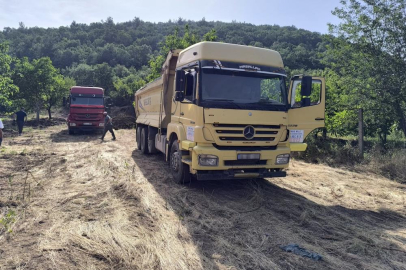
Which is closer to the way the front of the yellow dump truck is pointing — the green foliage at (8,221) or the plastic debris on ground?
the plastic debris on ground

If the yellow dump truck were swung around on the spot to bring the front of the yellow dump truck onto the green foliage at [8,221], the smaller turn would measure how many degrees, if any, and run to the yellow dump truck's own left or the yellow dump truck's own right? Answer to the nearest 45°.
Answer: approximately 90° to the yellow dump truck's own right

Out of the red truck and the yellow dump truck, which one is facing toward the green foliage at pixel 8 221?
the red truck

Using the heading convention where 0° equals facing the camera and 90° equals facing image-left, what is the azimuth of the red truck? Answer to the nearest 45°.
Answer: approximately 0°

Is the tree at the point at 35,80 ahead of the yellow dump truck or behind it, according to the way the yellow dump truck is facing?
behind

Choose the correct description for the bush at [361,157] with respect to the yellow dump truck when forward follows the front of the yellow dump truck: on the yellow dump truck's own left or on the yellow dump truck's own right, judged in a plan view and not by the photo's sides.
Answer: on the yellow dump truck's own left

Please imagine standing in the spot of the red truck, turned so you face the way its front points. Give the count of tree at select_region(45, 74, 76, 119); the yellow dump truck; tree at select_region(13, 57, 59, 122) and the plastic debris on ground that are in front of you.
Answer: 2

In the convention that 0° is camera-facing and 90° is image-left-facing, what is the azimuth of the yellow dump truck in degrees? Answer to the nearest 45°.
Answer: approximately 315°
